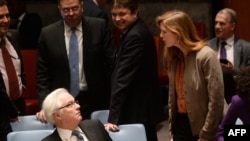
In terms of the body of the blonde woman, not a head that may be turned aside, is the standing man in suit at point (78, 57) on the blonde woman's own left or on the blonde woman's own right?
on the blonde woman's own right

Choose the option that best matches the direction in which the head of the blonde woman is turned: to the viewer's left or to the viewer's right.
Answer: to the viewer's left

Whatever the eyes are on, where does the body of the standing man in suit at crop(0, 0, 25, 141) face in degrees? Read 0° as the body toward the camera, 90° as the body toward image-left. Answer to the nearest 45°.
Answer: approximately 315°

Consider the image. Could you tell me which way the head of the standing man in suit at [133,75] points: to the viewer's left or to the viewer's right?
to the viewer's left

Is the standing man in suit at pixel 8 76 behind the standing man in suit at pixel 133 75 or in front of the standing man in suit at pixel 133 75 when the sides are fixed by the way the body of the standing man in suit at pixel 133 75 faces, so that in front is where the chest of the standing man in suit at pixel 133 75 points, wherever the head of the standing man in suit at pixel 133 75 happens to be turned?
in front

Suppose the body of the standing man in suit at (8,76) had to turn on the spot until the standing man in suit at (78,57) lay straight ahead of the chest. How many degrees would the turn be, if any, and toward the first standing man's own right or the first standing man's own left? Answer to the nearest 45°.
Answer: approximately 45° to the first standing man's own left
